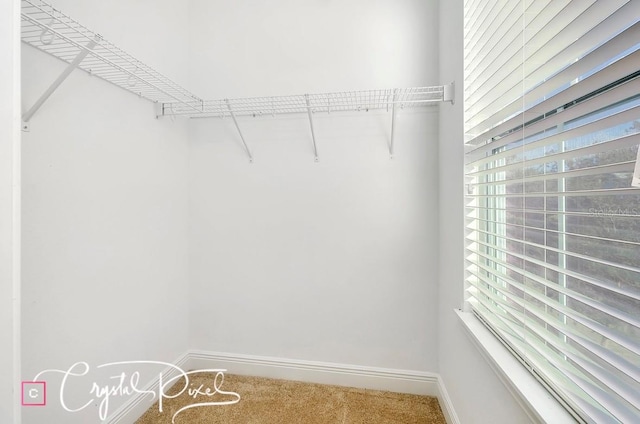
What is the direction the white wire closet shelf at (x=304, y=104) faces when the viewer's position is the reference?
facing the viewer

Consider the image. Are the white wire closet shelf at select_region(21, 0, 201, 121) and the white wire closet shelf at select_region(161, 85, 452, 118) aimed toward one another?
no

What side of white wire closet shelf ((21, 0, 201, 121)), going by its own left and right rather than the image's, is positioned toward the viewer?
right

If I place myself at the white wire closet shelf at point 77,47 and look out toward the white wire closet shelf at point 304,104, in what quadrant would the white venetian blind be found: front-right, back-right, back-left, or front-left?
front-right

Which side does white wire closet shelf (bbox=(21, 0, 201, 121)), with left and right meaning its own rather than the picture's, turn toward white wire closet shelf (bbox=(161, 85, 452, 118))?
front

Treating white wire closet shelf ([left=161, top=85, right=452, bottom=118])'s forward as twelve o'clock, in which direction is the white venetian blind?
The white venetian blind is roughly at 11 o'clock from the white wire closet shelf.

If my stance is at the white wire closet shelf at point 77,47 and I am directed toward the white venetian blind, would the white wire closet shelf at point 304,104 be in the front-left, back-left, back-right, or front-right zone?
front-left

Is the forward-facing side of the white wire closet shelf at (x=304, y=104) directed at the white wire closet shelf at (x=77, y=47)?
no

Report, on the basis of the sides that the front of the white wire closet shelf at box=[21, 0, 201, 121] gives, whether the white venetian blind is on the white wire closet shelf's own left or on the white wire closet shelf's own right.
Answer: on the white wire closet shelf's own right
